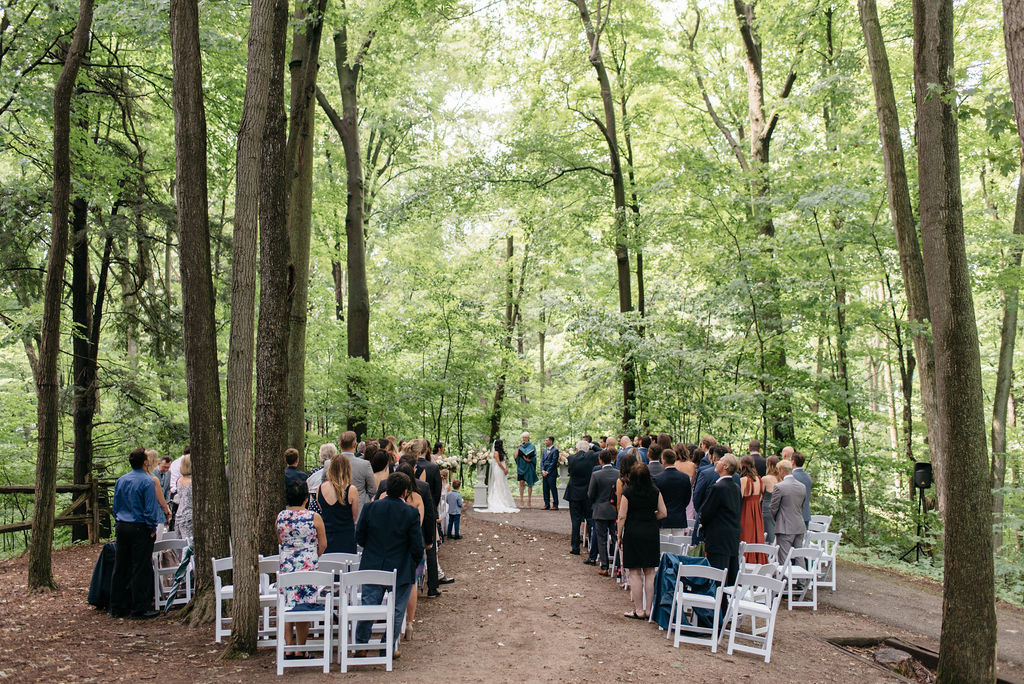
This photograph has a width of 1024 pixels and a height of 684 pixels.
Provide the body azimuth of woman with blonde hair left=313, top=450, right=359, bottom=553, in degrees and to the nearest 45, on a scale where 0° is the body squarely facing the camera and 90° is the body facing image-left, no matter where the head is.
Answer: approximately 180°

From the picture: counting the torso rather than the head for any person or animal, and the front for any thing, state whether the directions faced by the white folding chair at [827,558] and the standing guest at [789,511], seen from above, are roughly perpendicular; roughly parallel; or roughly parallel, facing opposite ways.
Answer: roughly parallel

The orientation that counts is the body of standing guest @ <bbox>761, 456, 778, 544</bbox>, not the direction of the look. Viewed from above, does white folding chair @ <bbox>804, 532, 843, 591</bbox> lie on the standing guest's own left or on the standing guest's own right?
on the standing guest's own right

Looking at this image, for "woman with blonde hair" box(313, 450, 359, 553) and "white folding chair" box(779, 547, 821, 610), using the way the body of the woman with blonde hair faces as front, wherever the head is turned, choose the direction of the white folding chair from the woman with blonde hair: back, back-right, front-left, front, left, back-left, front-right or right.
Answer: right

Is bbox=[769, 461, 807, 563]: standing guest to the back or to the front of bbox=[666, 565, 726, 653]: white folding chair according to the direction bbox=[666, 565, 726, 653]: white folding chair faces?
to the front

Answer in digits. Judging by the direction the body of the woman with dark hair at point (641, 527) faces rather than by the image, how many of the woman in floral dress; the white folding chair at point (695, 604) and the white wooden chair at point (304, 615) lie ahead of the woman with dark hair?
0

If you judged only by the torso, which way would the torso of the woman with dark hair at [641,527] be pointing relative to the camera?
away from the camera

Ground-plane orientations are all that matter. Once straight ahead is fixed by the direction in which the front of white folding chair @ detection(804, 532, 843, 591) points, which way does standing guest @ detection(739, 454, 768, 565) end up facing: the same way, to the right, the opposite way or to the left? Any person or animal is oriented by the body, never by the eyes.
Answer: the same way

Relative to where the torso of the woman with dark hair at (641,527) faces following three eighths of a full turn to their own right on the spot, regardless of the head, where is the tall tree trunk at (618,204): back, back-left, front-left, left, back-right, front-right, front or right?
back-left

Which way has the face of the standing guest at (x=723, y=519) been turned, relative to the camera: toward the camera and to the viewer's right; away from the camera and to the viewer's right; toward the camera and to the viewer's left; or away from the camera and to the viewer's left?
away from the camera and to the viewer's left

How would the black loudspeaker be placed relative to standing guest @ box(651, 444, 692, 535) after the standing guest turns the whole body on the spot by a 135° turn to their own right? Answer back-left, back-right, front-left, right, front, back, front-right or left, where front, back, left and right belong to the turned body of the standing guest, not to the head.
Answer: left

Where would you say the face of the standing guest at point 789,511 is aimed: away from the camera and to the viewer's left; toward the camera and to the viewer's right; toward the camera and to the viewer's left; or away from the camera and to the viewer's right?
away from the camera and to the viewer's left

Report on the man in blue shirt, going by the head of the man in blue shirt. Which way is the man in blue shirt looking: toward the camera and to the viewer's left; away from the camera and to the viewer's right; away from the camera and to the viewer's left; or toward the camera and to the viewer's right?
away from the camera and to the viewer's right

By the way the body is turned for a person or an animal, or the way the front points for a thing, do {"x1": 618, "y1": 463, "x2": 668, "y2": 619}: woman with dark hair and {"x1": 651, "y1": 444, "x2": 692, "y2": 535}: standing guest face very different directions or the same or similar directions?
same or similar directions

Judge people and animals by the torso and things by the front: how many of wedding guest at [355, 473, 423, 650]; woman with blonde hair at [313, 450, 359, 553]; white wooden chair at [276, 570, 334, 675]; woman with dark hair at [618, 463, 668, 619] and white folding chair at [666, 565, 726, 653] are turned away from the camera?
5

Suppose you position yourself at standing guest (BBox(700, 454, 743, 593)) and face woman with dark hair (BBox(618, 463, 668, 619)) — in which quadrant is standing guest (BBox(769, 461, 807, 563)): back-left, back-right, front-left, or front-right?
back-right

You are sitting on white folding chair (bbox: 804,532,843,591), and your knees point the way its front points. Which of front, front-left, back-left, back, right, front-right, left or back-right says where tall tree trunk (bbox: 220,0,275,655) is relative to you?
left

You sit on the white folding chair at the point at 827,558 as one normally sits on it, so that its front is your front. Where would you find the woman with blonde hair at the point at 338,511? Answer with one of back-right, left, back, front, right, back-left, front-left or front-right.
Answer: left

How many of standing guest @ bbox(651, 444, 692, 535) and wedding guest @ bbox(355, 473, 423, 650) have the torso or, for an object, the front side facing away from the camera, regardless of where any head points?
2

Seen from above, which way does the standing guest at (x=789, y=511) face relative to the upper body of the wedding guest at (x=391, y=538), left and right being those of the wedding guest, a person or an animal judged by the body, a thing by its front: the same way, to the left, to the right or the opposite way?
the same way

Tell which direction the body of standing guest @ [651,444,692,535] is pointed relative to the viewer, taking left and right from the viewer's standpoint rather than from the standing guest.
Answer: facing away from the viewer

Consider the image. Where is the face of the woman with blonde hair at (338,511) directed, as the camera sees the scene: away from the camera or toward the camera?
away from the camera

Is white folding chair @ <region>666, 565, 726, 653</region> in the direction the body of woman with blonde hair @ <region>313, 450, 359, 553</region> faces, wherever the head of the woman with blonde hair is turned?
no

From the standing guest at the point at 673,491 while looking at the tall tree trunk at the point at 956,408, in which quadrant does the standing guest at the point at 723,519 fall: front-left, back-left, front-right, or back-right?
front-right
